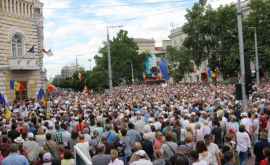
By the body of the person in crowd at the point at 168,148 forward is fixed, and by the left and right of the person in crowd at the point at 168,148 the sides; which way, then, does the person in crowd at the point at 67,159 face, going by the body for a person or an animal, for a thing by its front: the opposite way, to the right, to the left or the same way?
the same way

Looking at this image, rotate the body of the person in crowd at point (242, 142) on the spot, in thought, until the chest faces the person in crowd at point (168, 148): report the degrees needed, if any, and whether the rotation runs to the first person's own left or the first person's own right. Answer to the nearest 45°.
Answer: approximately 135° to the first person's own left

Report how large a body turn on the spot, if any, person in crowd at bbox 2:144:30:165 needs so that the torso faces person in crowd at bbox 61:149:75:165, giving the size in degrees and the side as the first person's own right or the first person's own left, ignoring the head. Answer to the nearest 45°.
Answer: approximately 90° to the first person's own right

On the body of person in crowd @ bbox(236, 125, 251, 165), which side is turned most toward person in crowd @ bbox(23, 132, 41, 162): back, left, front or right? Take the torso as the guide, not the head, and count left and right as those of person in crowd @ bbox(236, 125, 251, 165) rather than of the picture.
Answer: left

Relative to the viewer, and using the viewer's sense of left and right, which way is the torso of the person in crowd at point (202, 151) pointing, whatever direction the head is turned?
facing away from the viewer

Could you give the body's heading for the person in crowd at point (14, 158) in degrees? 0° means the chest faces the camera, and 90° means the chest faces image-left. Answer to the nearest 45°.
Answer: approximately 180°

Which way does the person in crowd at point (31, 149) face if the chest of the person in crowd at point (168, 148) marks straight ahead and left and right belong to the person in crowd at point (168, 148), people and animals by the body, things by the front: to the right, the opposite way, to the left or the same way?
the same way

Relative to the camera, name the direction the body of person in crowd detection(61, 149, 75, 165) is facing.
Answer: away from the camera

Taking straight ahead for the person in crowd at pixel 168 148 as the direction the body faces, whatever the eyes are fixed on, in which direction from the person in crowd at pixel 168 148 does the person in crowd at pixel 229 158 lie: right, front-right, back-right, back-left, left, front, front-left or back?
back-right

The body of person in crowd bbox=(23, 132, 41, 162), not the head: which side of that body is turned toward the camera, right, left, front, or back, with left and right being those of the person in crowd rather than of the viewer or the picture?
back

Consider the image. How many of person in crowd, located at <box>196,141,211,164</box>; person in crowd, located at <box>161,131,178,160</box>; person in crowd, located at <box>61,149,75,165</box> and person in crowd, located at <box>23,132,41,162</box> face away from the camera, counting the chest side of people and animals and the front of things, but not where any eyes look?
4

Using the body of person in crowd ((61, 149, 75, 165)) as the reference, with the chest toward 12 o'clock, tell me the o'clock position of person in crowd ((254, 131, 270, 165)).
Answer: person in crowd ((254, 131, 270, 165)) is roughly at 3 o'clock from person in crowd ((61, 149, 75, 165)).

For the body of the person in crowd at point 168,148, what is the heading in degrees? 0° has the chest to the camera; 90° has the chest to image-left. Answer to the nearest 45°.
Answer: approximately 180°

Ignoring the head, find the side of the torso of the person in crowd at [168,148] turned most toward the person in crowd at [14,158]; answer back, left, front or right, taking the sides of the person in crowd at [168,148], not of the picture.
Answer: left

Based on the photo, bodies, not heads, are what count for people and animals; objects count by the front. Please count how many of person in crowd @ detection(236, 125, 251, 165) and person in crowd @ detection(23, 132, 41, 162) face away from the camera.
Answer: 2
